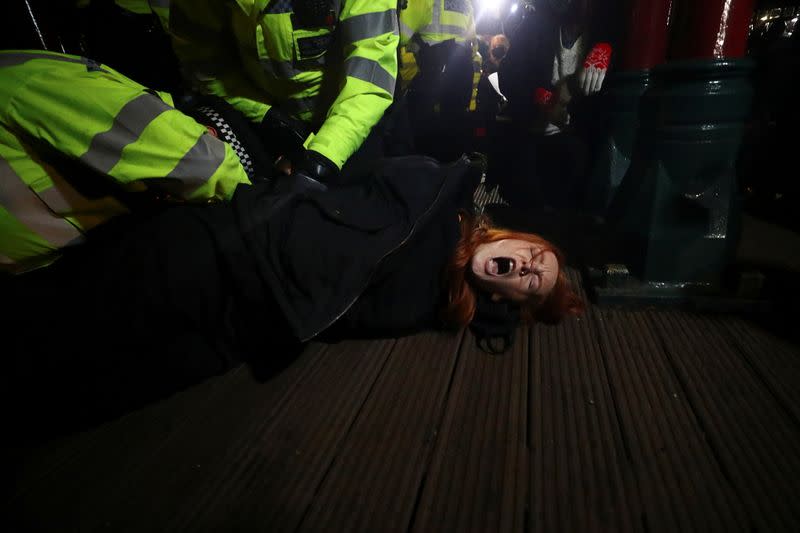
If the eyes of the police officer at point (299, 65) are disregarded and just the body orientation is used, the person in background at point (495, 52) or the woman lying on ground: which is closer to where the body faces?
the woman lying on ground

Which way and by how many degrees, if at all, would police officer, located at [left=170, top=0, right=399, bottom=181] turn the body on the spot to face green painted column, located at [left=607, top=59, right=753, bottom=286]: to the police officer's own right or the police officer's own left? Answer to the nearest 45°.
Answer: approximately 45° to the police officer's own left

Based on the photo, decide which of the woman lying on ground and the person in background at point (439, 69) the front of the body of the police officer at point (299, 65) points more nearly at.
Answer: the woman lying on ground

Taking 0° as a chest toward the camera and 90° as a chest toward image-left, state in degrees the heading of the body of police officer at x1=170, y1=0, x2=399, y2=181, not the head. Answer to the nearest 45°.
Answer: approximately 0°

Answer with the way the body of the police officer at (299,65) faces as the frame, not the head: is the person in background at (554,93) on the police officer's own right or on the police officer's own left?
on the police officer's own left

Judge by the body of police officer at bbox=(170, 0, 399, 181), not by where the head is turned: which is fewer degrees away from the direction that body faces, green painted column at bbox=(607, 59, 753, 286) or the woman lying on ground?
the woman lying on ground

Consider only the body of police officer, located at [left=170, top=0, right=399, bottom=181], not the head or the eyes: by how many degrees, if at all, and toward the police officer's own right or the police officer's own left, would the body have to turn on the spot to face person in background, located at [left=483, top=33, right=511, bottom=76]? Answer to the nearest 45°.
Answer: approximately 135° to the police officer's own left
